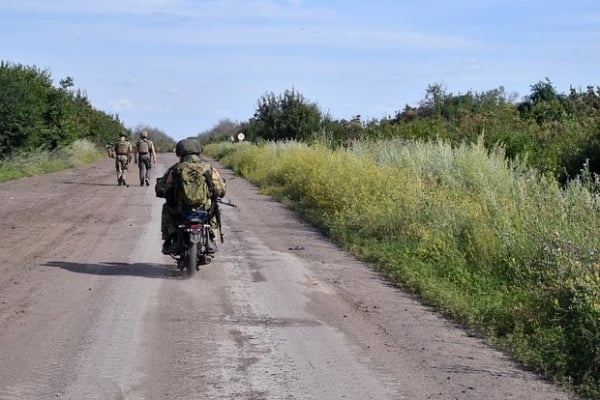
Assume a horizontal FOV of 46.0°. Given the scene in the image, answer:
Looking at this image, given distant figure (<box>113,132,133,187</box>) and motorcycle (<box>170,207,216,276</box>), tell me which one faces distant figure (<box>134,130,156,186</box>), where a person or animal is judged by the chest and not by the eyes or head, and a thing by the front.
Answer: the motorcycle

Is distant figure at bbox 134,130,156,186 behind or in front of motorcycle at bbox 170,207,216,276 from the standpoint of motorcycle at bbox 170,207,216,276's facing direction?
in front

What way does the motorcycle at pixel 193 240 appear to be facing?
away from the camera

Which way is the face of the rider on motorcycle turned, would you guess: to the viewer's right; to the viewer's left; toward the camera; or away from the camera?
away from the camera

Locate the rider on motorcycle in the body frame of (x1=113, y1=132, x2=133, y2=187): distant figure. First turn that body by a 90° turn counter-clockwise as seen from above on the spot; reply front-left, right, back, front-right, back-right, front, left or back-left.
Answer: left

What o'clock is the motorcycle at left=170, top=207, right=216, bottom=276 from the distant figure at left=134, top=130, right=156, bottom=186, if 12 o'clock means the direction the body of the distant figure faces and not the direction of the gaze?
The motorcycle is roughly at 6 o'clock from the distant figure.

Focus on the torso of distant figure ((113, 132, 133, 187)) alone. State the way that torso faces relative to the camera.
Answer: away from the camera

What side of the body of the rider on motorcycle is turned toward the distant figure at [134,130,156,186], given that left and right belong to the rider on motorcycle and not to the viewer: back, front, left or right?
front

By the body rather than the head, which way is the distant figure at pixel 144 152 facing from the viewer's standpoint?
away from the camera

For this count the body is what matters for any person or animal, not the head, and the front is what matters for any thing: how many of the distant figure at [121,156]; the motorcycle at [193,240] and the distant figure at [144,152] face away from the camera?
3

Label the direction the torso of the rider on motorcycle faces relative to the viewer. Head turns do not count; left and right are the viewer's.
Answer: facing away from the viewer

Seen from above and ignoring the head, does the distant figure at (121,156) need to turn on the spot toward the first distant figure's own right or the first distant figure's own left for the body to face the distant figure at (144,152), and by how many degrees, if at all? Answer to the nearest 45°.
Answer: approximately 135° to the first distant figure's own right
